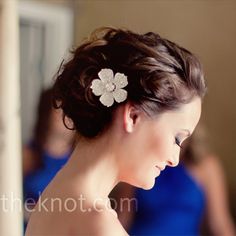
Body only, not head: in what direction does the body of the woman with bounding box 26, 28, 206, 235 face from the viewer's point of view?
to the viewer's right

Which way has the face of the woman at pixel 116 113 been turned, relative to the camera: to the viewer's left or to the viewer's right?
to the viewer's right

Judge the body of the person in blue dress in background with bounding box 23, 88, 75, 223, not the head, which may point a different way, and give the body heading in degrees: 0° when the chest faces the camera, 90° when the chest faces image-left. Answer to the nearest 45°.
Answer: approximately 315°
